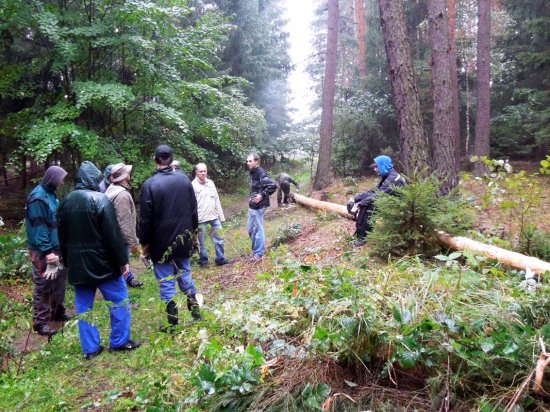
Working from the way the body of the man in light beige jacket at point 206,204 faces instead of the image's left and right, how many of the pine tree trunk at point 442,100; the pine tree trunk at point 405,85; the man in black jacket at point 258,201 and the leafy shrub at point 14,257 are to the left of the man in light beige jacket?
3

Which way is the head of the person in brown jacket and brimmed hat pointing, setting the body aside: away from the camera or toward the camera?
away from the camera

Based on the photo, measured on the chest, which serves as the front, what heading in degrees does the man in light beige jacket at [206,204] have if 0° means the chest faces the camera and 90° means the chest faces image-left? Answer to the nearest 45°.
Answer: approximately 0°

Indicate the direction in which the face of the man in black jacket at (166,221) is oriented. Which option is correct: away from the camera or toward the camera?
away from the camera

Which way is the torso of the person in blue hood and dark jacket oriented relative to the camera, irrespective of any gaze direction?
to the viewer's left

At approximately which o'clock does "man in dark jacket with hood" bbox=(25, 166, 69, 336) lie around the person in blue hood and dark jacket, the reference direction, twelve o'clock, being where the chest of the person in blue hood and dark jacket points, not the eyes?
The man in dark jacket with hood is roughly at 11 o'clock from the person in blue hood and dark jacket.

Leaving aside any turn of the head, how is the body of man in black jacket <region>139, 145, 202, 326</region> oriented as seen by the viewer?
away from the camera

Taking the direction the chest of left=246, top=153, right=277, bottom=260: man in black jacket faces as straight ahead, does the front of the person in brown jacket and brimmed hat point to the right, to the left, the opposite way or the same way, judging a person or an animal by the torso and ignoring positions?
the opposite way

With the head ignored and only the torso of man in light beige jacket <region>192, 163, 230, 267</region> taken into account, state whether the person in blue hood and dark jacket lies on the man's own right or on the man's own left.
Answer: on the man's own left
